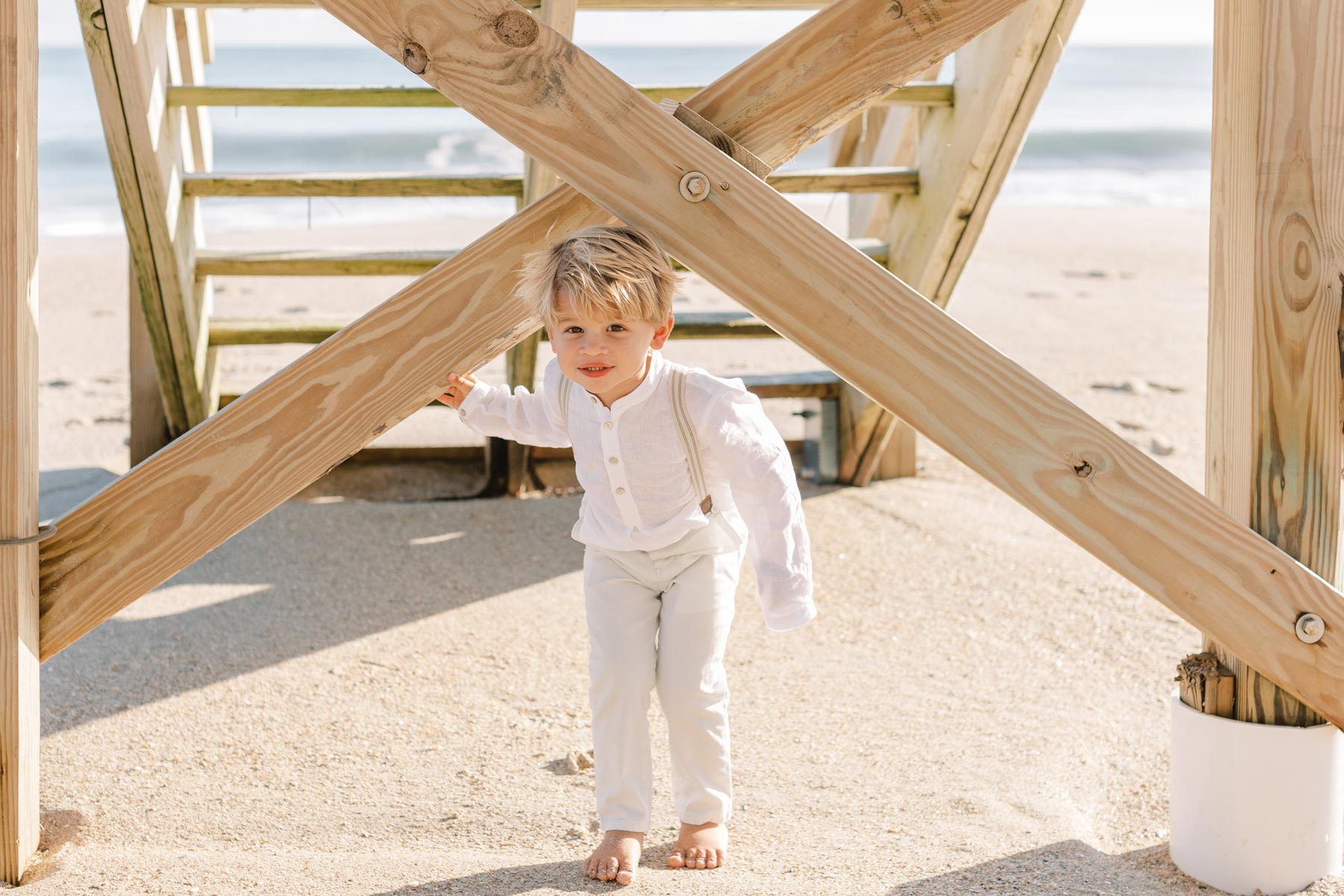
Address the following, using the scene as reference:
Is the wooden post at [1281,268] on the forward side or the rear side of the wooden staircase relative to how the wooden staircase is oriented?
on the rear side

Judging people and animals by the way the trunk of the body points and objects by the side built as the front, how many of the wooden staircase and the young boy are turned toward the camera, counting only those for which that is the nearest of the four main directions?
1

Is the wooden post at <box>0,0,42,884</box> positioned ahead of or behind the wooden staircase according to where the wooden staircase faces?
behind

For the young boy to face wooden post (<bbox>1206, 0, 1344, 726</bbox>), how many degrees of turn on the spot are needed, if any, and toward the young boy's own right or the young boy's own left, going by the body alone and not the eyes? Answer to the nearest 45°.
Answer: approximately 90° to the young boy's own left

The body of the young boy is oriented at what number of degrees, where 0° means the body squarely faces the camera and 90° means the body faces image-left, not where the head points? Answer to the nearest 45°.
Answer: approximately 0°

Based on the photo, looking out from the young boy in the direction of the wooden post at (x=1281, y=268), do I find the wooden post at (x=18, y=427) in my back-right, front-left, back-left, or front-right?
back-right

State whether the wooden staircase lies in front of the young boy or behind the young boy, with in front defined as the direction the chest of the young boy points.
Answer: behind

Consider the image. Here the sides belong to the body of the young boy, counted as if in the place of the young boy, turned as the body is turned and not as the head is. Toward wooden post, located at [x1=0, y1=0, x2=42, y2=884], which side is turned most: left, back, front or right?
right

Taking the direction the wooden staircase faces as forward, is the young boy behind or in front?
behind

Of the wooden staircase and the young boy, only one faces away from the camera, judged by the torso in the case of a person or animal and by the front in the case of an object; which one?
the wooden staircase

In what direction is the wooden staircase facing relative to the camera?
away from the camera

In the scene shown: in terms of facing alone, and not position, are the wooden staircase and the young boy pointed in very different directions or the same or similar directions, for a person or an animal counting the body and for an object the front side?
very different directions
